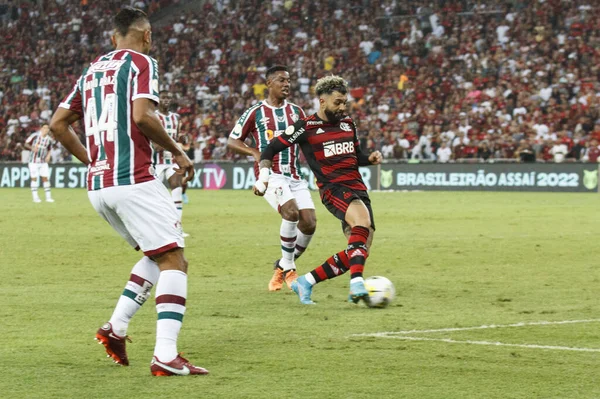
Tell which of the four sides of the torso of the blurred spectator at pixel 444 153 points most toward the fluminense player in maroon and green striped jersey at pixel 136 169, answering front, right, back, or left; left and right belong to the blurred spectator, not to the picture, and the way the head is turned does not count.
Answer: front

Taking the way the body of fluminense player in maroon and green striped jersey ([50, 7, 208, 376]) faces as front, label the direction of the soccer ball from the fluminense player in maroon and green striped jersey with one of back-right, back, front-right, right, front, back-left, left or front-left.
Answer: front

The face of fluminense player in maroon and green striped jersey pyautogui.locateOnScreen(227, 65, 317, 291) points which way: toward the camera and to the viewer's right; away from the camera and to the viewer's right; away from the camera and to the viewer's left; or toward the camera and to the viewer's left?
toward the camera and to the viewer's right

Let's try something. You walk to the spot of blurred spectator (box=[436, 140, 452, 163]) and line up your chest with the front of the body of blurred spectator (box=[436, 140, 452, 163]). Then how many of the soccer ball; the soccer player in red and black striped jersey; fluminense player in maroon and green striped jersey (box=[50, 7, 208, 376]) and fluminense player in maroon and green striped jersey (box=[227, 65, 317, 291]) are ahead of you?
4

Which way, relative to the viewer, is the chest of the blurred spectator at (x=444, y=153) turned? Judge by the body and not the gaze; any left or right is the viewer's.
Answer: facing the viewer

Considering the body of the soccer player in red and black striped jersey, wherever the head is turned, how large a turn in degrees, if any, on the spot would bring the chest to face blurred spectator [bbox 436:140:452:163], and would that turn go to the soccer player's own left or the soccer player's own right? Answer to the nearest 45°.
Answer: approximately 135° to the soccer player's own left

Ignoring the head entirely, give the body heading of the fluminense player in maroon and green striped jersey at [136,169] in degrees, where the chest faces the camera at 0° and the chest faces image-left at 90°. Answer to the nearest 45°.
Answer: approximately 225°

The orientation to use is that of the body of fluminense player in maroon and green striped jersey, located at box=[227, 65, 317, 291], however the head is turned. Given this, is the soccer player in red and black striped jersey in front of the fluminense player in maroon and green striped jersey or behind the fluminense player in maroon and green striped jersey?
in front

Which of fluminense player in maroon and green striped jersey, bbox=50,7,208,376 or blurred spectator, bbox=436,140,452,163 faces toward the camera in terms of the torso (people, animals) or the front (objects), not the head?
the blurred spectator

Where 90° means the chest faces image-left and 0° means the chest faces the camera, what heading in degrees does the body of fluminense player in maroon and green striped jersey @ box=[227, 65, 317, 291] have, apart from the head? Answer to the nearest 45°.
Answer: approximately 315°

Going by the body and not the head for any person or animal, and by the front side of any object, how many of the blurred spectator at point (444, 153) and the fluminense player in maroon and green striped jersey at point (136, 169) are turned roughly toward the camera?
1

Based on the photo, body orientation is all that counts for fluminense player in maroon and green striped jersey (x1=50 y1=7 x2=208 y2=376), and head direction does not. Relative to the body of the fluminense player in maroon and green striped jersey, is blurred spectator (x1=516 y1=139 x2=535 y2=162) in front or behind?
in front

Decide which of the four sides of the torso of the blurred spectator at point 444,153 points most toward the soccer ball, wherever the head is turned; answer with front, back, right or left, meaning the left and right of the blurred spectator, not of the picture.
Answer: front
